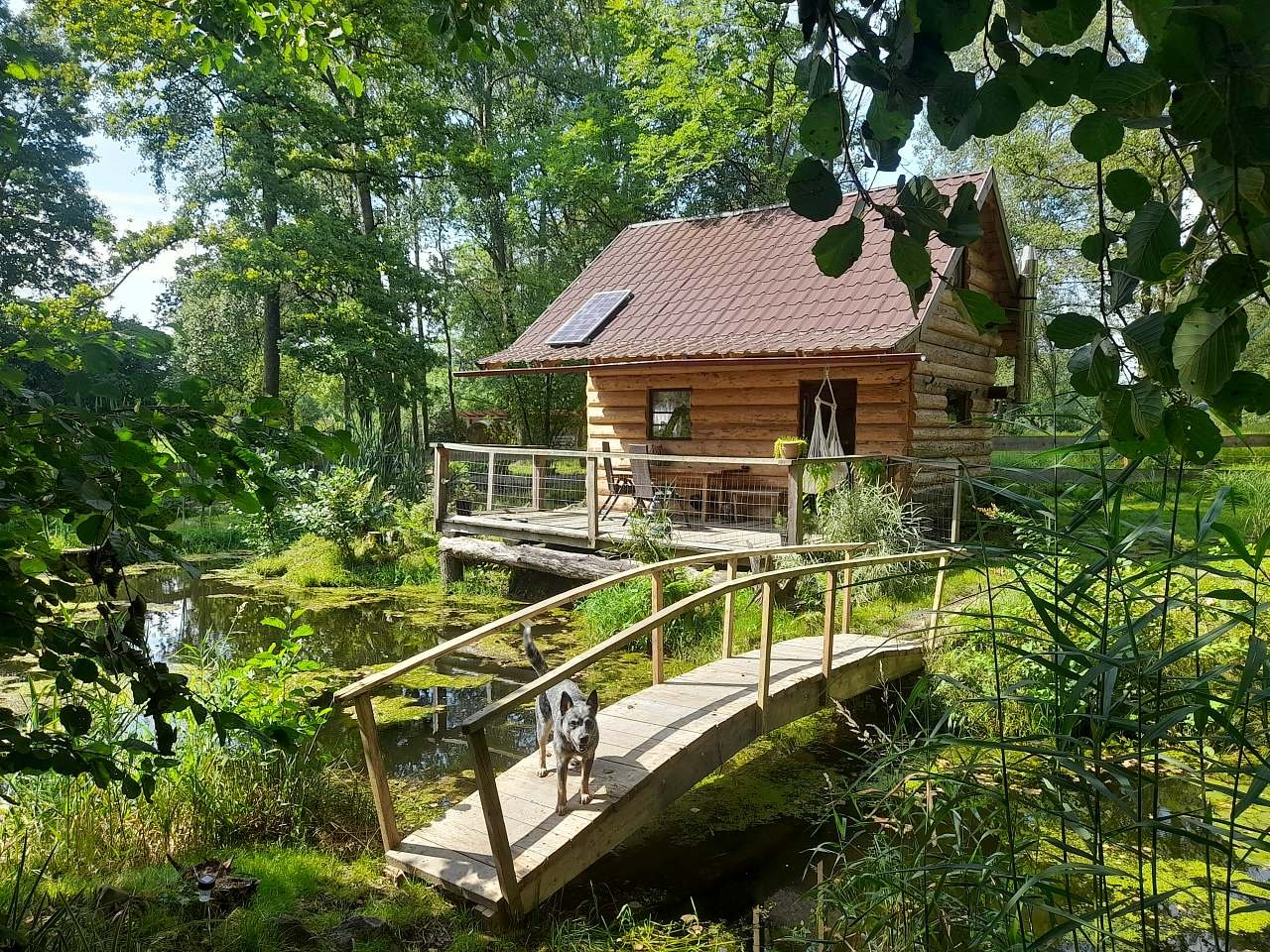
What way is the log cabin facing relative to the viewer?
toward the camera

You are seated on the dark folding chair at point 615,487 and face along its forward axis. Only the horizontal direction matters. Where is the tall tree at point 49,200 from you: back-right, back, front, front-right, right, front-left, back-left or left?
back-left

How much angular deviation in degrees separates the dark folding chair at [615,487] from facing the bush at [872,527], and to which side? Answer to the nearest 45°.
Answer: approximately 45° to its right

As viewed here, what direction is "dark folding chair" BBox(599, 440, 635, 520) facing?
to the viewer's right

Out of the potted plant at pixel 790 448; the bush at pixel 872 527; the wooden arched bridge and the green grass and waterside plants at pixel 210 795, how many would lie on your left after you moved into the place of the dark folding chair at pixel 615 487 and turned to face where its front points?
0

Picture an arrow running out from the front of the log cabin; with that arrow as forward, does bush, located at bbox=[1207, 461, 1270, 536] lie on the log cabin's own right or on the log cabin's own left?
on the log cabin's own left

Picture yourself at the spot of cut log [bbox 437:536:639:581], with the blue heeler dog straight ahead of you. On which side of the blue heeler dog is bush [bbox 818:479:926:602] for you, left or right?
left

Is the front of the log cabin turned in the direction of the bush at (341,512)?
no

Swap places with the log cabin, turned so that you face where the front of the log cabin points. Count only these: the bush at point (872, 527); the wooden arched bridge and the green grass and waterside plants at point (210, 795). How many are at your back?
0

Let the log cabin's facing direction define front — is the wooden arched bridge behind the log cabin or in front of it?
in front

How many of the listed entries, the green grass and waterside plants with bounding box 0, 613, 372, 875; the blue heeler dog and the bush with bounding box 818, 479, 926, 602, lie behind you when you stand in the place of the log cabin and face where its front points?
0

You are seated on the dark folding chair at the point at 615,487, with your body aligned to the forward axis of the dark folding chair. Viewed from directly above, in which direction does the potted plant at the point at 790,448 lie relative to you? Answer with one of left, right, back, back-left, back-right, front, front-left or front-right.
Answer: front-right
